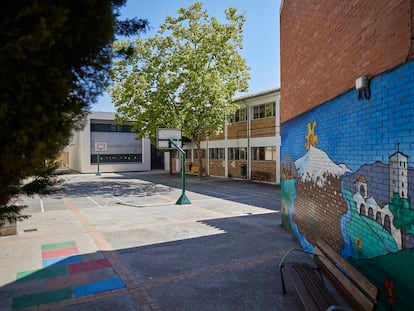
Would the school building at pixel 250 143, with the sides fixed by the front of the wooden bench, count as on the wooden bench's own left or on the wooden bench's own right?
on the wooden bench's own right

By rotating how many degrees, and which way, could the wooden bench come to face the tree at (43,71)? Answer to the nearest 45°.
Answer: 0° — it already faces it

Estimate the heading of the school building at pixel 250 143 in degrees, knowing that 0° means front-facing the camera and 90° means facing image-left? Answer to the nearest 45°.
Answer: approximately 45°

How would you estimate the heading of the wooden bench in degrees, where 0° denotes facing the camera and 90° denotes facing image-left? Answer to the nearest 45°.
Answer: approximately 45°

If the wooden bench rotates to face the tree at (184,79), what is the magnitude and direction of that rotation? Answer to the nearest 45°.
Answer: approximately 90° to its right

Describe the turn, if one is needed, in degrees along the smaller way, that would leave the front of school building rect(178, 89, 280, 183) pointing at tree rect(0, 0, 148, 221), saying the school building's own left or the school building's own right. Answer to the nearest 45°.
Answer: approximately 45° to the school building's own left
